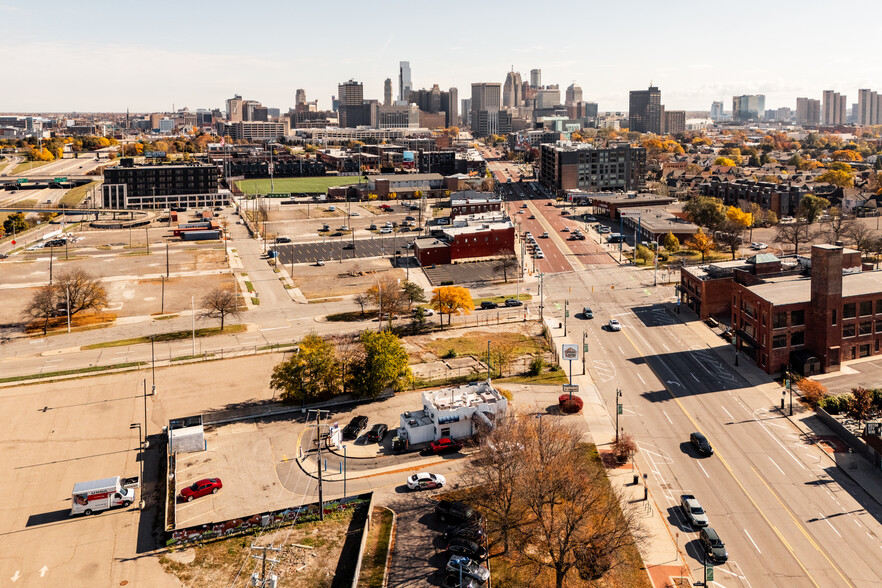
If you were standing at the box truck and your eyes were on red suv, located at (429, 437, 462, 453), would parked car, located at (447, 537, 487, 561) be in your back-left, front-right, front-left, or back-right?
front-right

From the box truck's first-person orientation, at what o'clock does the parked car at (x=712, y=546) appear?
The parked car is roughly at 1 o'clock from the box truck.

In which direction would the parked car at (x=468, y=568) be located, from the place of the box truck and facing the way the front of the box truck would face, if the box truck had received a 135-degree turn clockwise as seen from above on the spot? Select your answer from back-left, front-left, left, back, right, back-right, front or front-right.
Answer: left

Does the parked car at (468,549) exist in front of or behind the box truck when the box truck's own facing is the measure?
in front

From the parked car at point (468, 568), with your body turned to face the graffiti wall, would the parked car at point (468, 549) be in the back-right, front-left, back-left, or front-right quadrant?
front-right

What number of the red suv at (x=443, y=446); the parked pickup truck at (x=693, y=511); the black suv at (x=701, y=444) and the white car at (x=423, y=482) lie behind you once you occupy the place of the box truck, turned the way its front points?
0

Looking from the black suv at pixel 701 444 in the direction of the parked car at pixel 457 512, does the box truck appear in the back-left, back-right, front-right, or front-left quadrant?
front-right

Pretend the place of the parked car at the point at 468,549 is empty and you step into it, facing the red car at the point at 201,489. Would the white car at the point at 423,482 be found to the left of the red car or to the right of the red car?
right

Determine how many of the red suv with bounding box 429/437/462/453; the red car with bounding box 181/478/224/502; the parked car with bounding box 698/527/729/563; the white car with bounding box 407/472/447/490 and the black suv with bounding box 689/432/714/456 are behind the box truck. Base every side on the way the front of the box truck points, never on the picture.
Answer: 0

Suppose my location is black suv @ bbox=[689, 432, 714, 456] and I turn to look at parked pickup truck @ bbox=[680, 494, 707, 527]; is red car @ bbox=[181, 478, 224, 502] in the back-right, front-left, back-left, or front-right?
front-right

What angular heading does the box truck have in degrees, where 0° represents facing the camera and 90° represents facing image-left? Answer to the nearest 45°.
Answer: approximately 270°

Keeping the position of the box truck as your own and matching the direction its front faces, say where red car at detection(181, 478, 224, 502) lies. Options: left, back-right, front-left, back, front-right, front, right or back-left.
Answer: front

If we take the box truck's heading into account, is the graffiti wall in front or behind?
in front
